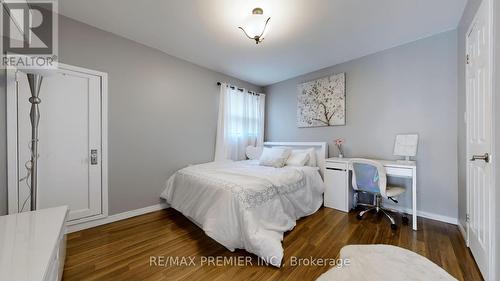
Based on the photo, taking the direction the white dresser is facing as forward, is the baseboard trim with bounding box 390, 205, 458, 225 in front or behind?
in front

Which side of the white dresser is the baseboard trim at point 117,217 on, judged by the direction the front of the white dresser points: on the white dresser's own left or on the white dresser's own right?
on the white dresser's own left

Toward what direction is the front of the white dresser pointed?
to the viewer's right

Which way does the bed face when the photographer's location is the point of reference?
facing the viewer and to the left of the viewer

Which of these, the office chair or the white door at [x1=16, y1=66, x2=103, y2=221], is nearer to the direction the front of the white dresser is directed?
the office chair

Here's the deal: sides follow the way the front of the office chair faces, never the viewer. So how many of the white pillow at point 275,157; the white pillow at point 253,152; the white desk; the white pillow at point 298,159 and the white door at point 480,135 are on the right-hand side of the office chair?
1

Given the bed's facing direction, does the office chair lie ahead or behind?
behind

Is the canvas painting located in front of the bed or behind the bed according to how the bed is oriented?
behind

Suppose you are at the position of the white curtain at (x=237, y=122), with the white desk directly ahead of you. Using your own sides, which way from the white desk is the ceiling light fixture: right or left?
right

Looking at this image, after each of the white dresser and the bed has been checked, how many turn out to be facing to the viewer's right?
1

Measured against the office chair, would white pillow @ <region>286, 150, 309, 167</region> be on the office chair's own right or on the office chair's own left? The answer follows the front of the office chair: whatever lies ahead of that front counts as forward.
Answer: on the office chair's own left

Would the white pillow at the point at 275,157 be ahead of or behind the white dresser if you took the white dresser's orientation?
ahead

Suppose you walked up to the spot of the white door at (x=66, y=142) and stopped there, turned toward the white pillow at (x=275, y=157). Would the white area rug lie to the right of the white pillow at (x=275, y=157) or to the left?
right

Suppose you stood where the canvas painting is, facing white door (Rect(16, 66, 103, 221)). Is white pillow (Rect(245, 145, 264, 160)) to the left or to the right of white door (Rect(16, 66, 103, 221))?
right

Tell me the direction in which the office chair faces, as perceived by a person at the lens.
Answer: facing away from the viewer and to the right of the viewer

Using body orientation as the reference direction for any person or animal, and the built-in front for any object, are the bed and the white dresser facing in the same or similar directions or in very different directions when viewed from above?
very different directions
